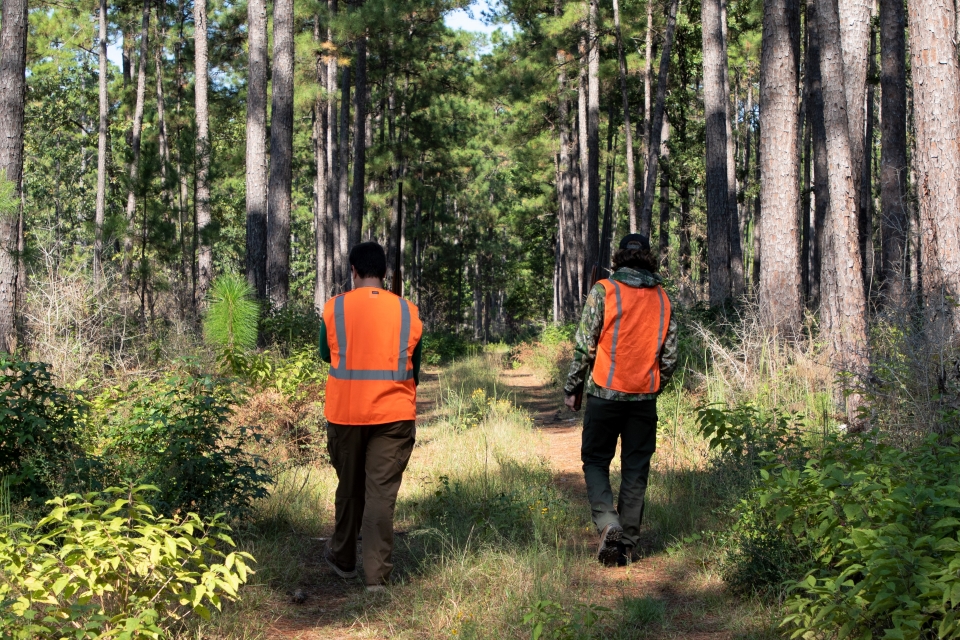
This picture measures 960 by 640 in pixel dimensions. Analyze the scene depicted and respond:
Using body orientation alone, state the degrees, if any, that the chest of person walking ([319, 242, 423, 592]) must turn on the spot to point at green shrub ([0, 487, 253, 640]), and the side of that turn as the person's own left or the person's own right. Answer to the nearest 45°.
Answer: approximately 135° to the person's own left

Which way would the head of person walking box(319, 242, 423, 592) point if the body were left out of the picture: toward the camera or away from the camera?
away from the camera

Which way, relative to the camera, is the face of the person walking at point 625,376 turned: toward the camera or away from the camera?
away from the camera

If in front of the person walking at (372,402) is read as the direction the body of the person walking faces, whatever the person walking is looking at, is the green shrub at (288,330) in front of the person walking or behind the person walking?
in front

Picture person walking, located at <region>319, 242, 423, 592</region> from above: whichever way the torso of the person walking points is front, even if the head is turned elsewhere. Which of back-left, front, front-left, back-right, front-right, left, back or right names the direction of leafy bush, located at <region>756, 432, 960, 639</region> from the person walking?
back-right

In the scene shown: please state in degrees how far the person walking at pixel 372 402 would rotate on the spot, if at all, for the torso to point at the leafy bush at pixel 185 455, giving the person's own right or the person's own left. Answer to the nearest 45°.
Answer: approximately 45° to the person's own left

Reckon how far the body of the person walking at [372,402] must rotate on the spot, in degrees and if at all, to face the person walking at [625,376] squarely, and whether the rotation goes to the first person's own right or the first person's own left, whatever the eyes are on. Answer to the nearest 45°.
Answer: approximately 90° to the first person's own right

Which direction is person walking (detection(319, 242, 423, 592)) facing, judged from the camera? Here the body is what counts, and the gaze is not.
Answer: away from the camera

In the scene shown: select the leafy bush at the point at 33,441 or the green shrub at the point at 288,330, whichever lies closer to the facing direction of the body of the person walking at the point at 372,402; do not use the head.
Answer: the green shrub

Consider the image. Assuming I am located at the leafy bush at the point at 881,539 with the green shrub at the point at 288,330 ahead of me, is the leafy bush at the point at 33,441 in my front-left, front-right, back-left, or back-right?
front-left

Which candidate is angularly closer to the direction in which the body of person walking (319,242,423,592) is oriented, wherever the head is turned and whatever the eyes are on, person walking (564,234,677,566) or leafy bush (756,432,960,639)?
the person walking

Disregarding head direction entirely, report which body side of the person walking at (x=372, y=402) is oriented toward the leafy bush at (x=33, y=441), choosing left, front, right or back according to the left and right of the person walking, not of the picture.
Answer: left

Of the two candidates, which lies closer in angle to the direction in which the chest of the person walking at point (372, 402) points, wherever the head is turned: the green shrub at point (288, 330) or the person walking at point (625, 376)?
the green shrub

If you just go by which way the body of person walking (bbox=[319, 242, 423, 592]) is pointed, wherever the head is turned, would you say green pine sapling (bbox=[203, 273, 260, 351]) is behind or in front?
in front
